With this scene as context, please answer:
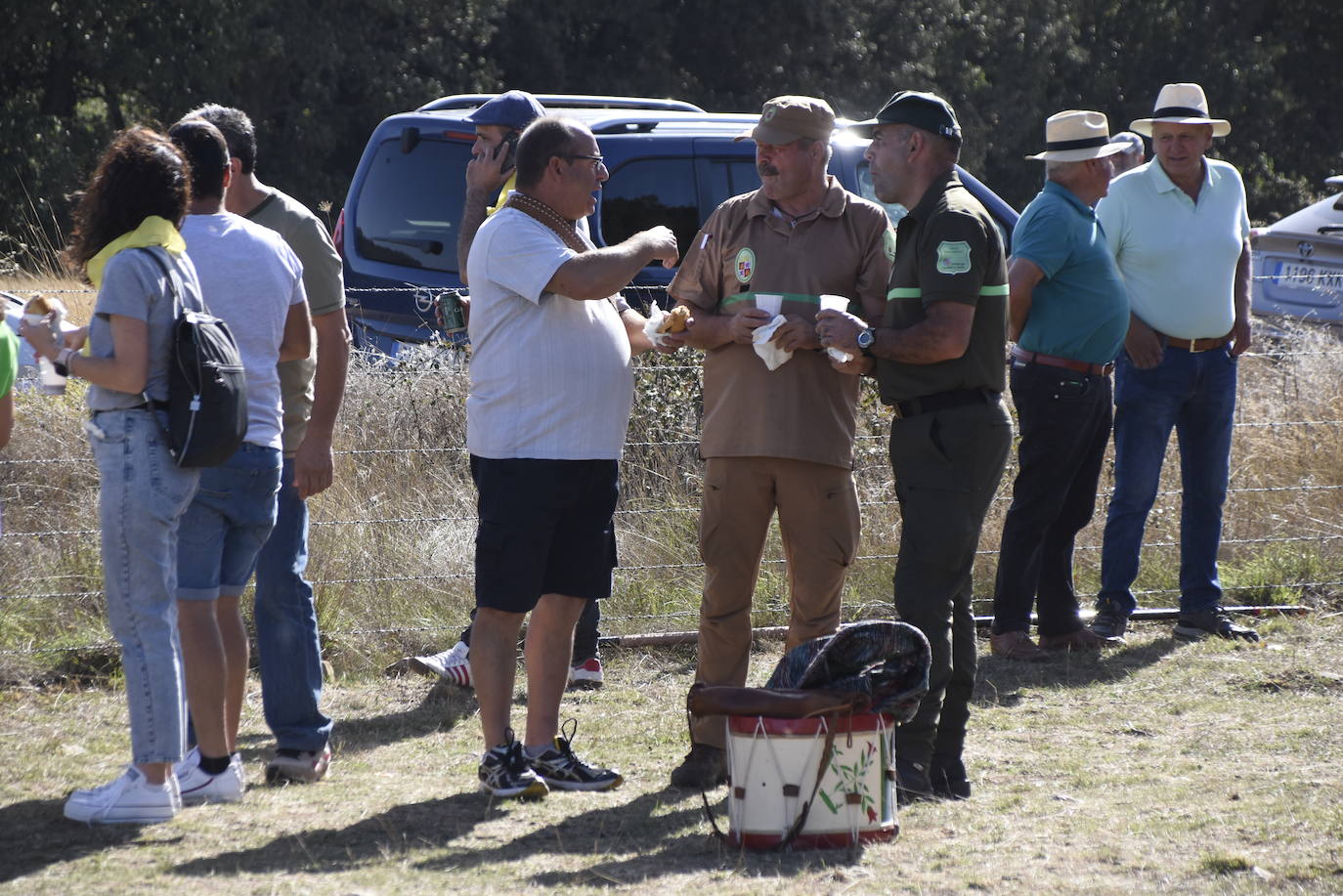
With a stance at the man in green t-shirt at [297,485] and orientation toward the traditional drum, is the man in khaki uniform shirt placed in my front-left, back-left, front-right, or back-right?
front-left

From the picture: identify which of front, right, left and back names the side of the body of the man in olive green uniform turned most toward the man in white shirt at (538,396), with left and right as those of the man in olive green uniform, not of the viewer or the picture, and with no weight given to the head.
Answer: front

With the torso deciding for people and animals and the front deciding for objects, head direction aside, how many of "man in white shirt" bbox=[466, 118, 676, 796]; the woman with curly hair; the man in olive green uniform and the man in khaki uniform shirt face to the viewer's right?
1

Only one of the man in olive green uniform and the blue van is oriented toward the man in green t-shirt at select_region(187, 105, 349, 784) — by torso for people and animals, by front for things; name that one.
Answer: the man in olive green uniform

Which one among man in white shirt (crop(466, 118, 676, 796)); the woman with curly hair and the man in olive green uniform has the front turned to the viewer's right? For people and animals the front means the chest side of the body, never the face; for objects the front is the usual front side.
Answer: the man in white shirt

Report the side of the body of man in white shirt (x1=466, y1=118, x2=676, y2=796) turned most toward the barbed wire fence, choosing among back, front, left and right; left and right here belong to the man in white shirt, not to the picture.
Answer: left

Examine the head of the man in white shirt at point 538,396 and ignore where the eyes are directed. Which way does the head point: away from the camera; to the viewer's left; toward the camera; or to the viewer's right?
to the viewer's right

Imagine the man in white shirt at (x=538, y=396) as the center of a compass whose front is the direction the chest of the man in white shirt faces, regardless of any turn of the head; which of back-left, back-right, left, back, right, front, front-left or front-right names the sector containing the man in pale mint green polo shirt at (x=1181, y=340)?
front-left

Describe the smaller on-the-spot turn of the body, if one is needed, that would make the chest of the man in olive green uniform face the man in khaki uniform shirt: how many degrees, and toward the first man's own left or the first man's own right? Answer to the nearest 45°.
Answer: approximately 45° to the first man's own right

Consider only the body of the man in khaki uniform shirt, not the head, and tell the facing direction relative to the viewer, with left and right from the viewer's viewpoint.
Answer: facing the viewer

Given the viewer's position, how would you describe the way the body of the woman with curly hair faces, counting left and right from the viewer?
facing to the left of the viewer

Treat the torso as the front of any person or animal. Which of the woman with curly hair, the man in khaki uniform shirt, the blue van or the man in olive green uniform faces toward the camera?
the man in khaki uniform shirt

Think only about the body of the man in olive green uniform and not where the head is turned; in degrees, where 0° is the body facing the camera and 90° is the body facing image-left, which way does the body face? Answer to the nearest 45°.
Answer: approximately 90°

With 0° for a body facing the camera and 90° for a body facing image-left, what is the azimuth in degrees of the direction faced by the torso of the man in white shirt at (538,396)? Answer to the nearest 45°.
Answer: approximately 270°
